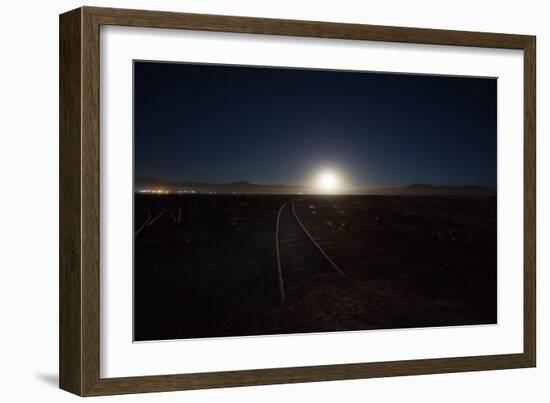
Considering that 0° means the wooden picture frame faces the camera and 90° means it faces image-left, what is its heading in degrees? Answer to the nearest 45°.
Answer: approximately 315°
